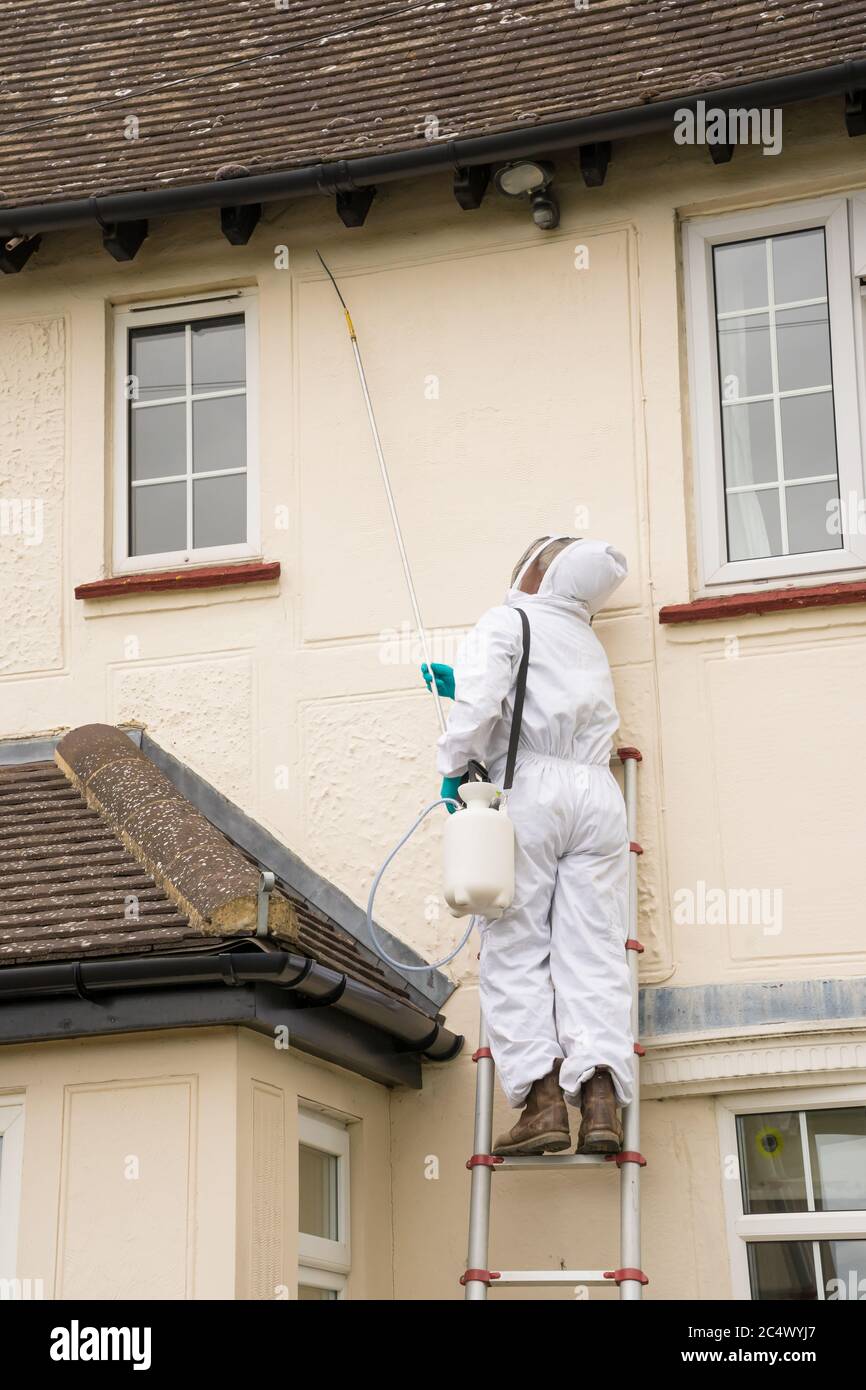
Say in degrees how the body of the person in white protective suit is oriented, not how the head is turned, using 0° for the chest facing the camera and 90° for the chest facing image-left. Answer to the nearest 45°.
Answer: approximately 135°
